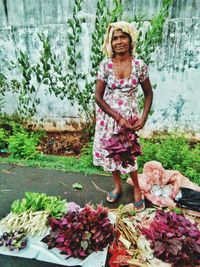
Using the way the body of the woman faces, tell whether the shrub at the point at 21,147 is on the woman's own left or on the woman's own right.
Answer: on the woman's own right

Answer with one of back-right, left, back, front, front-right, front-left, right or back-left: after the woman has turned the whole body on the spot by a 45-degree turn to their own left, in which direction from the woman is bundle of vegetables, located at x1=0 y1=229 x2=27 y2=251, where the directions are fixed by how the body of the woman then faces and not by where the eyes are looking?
right

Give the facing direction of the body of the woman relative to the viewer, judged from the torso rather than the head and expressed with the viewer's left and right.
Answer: facing the viewer

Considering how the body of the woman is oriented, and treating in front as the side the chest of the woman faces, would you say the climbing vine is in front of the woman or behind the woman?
behind
